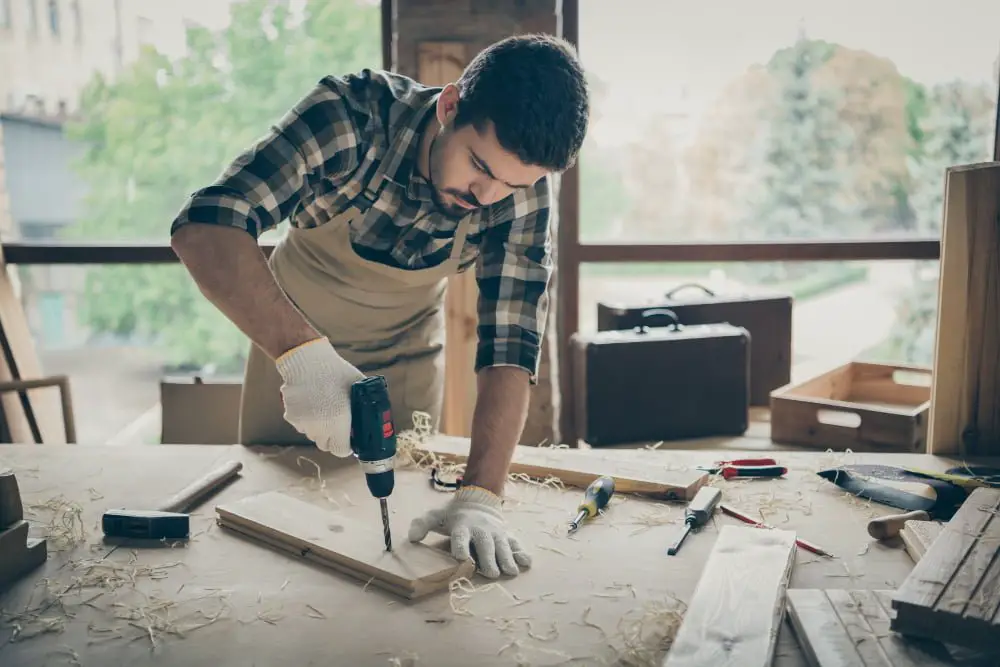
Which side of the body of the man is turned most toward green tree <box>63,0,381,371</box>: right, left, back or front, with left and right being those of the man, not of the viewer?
back

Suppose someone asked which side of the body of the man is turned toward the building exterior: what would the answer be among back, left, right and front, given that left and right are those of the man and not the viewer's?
back

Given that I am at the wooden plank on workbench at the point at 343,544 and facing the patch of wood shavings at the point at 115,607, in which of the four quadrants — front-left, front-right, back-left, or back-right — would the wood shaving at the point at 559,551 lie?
back-left

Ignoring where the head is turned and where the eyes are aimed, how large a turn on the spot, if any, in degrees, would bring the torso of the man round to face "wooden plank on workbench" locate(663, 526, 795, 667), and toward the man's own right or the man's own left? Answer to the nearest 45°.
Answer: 0° — they already face it

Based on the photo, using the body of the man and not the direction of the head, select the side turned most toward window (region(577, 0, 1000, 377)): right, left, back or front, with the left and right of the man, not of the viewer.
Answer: left

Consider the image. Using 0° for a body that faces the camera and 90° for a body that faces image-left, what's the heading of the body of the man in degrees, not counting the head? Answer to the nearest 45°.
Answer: approximately 315°

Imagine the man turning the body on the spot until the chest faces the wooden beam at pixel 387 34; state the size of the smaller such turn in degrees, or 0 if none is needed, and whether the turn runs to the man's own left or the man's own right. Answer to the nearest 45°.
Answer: approximately 135° to the man's own left

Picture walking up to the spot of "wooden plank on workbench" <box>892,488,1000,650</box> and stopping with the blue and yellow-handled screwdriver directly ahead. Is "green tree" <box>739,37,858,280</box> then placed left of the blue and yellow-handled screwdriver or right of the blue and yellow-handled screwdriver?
right

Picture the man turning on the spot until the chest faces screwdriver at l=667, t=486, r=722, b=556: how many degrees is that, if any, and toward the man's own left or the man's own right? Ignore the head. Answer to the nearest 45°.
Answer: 0° — they already face it

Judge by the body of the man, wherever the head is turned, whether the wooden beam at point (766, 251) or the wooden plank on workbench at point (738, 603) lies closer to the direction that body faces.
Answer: the wooden plank on workbench

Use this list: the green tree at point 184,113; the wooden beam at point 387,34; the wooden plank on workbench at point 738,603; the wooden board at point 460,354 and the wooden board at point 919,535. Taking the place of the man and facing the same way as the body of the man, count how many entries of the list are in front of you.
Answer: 2

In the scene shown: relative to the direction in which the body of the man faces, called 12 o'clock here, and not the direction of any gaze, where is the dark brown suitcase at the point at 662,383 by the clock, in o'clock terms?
The dark brown suitcase is roughly at 9 o'clock from the man.

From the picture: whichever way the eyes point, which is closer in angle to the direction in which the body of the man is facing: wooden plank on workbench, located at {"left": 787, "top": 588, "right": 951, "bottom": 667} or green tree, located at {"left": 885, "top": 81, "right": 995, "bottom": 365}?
the wooden plank on workbench
